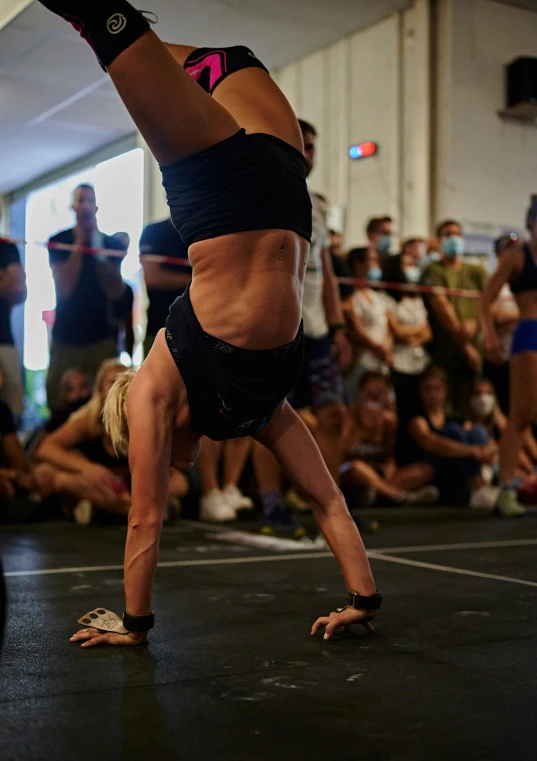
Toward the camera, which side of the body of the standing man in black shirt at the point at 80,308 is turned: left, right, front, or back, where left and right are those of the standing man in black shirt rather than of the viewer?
front

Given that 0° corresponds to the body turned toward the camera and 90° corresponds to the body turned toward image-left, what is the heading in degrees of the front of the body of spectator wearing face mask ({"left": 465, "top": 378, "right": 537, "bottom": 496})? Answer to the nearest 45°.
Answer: approximately 0°

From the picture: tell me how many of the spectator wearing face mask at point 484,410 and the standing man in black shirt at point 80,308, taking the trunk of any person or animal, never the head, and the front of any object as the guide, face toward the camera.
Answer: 2

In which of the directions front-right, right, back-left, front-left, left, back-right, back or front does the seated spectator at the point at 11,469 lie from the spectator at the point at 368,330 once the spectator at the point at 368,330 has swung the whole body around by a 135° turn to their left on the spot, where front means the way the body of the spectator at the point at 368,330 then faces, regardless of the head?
back-left

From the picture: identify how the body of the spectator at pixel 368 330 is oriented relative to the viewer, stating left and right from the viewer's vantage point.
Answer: facing the viewer and to the right of the viewer

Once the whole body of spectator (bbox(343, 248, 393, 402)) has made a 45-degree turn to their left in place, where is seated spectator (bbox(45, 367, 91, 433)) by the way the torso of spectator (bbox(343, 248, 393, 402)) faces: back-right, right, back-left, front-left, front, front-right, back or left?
back-right

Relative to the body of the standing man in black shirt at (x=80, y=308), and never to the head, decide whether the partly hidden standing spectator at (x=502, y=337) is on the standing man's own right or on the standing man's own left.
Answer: on the standing man's own left

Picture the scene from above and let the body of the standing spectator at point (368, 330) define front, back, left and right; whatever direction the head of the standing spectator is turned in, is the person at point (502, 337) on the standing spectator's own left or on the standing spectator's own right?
on the standing spectator's own left

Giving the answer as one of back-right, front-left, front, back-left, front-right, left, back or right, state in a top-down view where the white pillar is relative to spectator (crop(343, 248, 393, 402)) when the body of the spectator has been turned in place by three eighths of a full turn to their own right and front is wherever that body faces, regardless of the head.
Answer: right

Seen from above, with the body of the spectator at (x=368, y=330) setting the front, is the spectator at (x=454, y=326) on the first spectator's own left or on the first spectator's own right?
on the first spectator's own left

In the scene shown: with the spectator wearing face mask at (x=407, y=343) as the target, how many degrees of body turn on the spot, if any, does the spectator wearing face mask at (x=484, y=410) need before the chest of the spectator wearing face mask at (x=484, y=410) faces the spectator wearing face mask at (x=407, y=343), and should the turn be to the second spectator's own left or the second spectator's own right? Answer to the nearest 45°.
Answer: approximately 135° to the second spectator's own right
